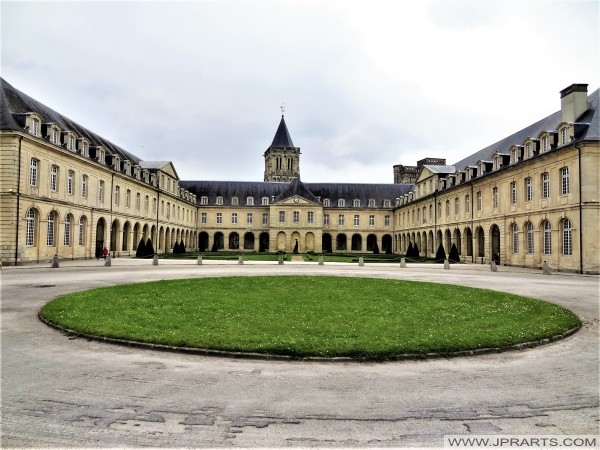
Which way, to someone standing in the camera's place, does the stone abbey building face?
facing the viewer

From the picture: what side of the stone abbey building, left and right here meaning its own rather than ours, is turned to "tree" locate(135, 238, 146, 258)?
right
